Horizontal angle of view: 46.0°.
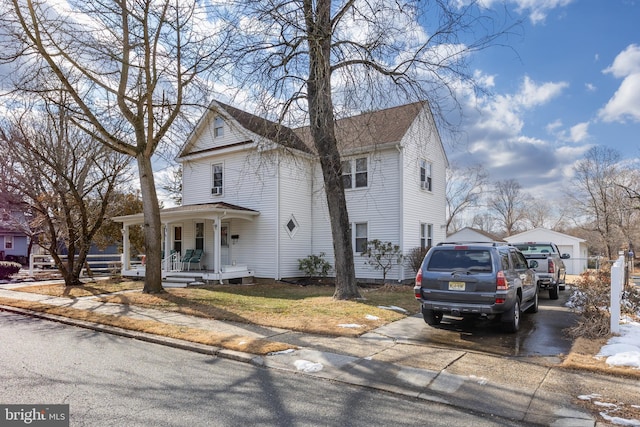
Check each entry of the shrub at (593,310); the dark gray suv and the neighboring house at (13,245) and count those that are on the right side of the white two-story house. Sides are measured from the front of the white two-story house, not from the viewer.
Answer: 1

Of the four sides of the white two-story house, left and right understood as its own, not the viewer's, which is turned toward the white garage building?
back

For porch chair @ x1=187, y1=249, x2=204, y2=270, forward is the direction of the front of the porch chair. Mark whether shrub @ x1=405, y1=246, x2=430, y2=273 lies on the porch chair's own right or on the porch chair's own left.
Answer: on the porch chair's own left

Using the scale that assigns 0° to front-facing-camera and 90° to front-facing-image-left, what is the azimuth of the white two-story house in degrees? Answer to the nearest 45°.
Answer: approximately 45°

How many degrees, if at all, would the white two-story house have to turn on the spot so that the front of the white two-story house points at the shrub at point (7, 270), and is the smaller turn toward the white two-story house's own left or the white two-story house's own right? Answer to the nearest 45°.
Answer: approximately 45° to the white two-story house's own right

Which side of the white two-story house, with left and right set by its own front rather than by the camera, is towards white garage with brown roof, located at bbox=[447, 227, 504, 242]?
back

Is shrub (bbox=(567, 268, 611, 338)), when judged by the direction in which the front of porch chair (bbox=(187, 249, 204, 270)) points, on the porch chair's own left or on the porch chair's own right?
on the porch chair's own left

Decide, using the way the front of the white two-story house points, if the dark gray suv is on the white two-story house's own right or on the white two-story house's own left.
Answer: on the white two-story house's own left

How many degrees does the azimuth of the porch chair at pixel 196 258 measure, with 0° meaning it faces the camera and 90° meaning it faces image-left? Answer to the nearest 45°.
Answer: approximately 45°

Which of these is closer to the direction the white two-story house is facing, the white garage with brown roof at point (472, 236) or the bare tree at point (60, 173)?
the bare tree
